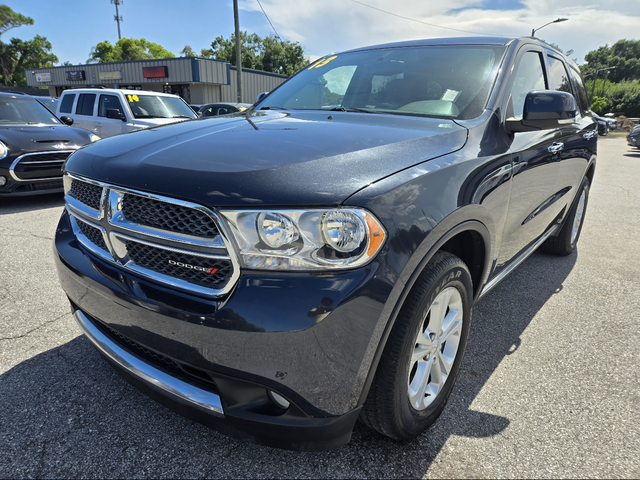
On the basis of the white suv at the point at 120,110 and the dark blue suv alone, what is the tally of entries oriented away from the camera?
0

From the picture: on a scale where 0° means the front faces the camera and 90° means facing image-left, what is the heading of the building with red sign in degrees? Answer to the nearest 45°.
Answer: approximately 45°

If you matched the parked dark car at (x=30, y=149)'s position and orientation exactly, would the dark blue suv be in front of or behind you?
in front

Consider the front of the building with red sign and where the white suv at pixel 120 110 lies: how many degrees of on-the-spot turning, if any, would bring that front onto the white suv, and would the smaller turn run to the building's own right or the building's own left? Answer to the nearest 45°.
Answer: approximately 45° to the building's own left

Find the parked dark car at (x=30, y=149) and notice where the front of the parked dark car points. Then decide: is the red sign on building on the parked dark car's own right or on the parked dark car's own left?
on the parked dark car's own left

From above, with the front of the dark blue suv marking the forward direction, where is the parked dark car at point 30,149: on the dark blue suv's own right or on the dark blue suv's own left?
on the dark blue suv's own right

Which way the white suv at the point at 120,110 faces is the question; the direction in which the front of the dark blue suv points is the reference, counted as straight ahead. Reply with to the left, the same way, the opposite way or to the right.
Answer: to the left

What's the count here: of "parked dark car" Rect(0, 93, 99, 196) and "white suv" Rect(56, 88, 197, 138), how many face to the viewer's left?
0

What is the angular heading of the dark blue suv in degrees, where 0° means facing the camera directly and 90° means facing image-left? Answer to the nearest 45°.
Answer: approximately 45°

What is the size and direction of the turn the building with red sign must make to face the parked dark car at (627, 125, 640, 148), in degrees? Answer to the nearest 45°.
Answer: approximately 90° to its left

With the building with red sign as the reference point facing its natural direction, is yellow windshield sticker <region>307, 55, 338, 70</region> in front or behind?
in front
